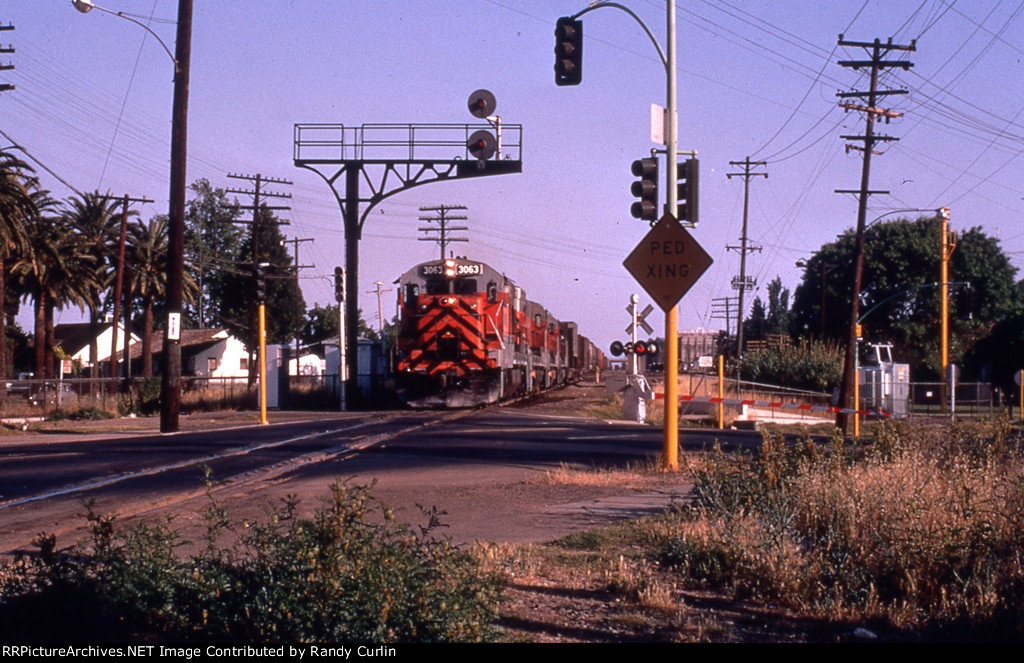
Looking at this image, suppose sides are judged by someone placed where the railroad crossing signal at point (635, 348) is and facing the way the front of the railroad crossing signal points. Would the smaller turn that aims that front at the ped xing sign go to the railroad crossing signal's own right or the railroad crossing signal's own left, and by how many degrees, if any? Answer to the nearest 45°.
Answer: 0° — it already faces it

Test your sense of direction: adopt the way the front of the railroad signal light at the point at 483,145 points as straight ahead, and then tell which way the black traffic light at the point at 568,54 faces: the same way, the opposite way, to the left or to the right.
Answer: the same way

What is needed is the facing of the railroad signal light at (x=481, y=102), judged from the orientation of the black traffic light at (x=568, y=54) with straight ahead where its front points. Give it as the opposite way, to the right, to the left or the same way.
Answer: the same way

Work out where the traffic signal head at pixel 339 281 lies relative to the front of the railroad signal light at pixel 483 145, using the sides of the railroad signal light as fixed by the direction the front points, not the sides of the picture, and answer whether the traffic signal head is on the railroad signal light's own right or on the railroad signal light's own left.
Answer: on the railroad signal light's own right

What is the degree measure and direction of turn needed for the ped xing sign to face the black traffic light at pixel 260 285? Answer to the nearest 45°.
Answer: approximately 135° to its right

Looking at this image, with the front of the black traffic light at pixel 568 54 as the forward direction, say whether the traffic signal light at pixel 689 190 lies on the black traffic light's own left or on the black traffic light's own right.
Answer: on the black traffic light's own left

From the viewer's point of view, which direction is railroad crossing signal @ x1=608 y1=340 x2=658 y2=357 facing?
toward the camera

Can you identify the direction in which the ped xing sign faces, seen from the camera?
facing the viewer

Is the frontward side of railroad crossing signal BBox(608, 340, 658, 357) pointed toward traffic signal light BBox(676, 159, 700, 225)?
yes

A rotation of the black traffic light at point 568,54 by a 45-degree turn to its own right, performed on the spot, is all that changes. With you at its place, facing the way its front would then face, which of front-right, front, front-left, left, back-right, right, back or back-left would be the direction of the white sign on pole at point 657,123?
left

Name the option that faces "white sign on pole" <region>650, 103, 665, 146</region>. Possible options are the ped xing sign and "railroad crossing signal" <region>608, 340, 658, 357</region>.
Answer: the railroad crossing signal

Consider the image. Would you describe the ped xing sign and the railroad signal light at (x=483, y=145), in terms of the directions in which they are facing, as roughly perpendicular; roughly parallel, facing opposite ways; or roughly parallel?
roughly parallel

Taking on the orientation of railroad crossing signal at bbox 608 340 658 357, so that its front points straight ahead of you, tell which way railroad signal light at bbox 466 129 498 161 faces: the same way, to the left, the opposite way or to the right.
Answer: the same way

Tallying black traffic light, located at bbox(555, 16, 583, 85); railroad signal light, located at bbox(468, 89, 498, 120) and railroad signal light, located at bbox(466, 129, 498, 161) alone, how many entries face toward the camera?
3

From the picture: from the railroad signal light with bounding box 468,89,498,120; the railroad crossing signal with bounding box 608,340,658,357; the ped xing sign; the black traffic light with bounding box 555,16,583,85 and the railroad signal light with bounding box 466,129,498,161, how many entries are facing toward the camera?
5

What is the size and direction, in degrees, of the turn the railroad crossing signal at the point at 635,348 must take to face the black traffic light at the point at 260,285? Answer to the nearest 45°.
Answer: approximately 90° to its right

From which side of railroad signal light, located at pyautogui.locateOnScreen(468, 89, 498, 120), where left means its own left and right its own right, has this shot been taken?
front
